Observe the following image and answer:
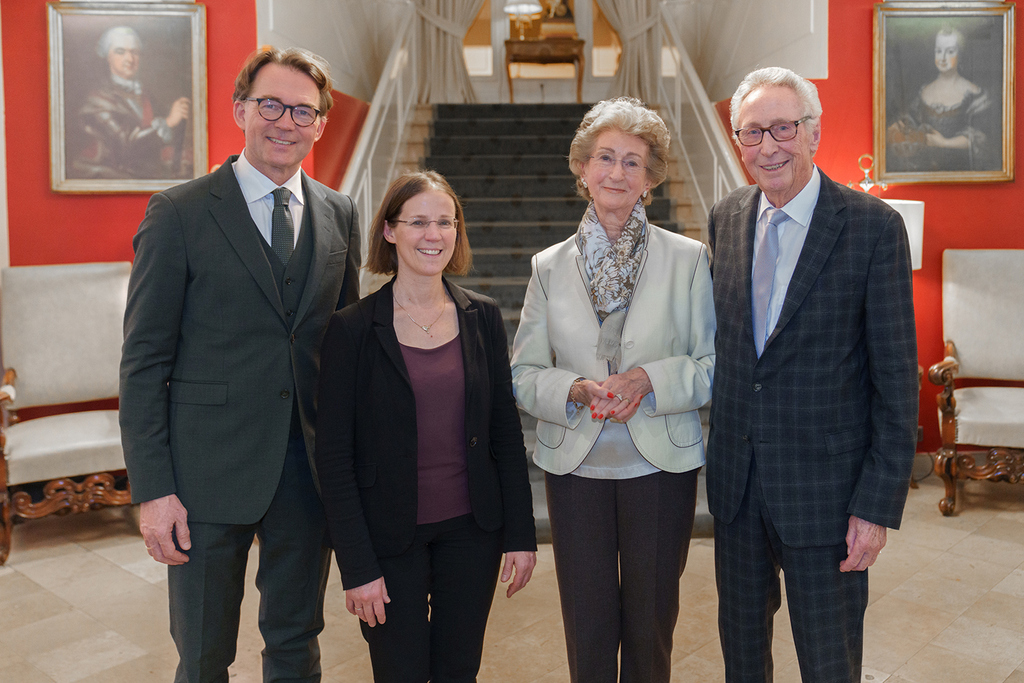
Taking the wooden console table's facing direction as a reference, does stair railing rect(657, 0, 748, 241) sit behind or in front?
in front

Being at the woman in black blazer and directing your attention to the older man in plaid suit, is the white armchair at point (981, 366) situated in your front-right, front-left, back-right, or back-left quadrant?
front-left

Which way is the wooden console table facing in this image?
toward the camera

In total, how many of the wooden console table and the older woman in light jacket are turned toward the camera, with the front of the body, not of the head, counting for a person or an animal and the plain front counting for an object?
2

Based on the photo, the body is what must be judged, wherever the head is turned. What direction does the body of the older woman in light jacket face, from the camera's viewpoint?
toward the camera

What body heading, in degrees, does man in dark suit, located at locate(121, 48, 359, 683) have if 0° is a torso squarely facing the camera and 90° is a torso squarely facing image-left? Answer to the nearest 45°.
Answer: approximately 315°

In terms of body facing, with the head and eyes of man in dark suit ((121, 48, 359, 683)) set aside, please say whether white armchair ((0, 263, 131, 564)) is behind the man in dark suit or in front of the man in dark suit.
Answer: behind

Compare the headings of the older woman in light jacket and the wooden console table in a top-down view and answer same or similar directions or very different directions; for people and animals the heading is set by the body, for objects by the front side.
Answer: same or similar directions

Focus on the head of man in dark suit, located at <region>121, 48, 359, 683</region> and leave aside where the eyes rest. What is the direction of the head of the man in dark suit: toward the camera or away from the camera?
toward the camera

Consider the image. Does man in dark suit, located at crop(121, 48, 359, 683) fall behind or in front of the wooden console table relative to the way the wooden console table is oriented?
in front

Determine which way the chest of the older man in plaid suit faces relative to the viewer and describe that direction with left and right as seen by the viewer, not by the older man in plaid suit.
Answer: facing the viewer and to the left of the viewer

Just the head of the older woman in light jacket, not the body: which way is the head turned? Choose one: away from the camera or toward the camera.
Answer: toward the camera
